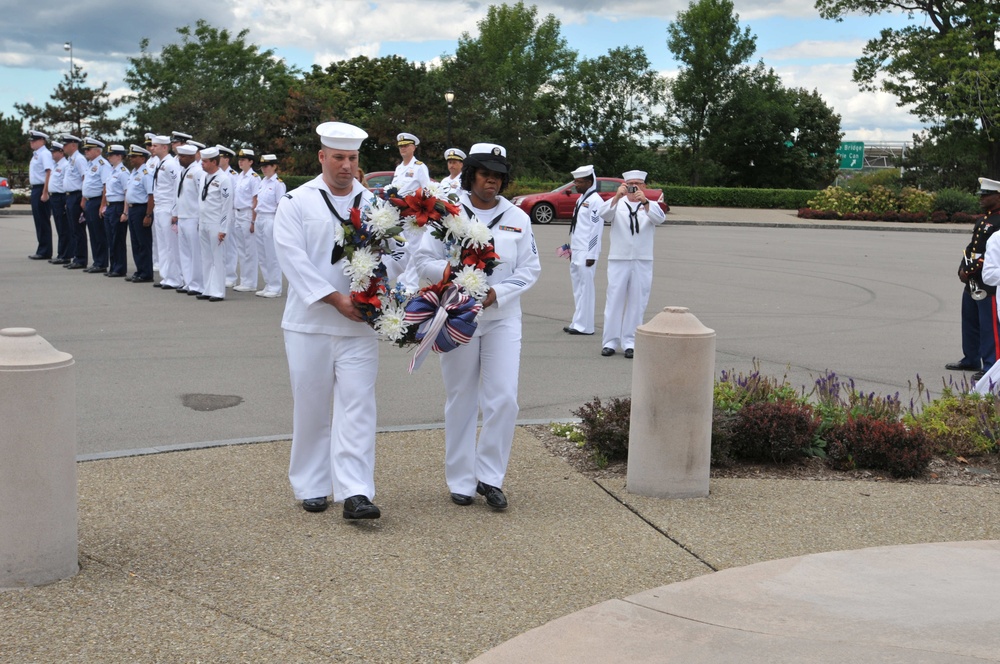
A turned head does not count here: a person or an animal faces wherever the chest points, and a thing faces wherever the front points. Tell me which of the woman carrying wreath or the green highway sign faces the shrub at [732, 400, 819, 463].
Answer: the green highway sign

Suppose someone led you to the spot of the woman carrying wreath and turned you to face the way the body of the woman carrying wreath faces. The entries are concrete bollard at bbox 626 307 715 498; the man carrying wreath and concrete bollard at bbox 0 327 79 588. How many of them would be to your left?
1

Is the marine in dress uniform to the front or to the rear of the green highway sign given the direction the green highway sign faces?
to the front

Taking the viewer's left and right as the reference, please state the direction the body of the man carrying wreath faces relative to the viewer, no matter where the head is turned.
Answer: facing the viewer and to the right of the viewer

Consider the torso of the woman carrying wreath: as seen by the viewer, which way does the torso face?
toward the camera

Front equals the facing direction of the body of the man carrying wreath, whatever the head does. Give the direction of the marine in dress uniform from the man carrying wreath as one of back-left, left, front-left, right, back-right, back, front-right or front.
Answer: left

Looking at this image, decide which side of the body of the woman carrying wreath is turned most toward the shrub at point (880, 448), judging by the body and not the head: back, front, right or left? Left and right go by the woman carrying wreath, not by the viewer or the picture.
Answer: left

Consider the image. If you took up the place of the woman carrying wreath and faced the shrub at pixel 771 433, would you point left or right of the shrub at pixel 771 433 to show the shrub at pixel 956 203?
left

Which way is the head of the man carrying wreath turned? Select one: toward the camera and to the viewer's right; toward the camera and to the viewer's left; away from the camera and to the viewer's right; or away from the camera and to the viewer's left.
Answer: toward the camera and to the viewer's right

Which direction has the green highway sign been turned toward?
toward the camera

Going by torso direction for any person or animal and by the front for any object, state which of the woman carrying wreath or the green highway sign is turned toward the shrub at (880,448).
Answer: the green highway sign

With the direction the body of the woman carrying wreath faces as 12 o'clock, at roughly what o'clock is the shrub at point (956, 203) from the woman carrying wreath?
The shrub is roughly at 7 o'clock from the woman carrying wreath.

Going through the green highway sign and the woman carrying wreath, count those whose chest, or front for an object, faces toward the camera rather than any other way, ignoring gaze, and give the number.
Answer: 2

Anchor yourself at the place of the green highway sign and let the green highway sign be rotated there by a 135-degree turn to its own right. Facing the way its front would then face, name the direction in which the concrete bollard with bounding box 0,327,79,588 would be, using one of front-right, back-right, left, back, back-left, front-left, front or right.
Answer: back-left

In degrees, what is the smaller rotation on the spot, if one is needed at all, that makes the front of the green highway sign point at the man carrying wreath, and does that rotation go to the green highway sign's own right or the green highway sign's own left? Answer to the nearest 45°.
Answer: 0° — it already faces them
